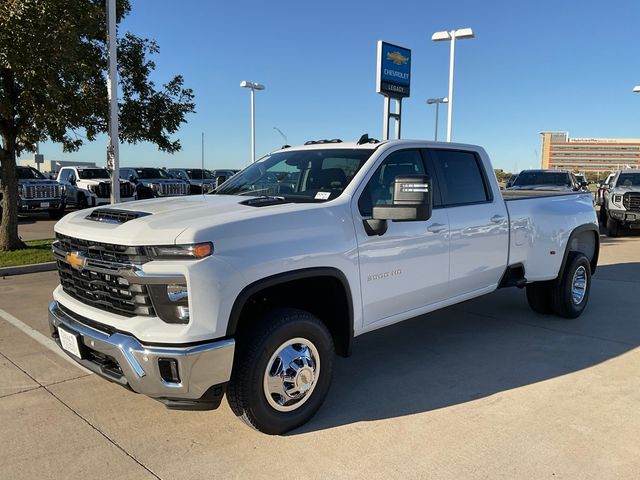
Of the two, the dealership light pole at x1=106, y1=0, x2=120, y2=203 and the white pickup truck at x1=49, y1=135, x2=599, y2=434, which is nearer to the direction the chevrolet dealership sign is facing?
the white pickup truck

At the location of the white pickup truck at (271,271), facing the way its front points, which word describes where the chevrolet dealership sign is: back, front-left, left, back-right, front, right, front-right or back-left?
back-right

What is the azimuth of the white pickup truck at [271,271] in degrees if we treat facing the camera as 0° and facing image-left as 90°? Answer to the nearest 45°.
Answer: approximately 45°

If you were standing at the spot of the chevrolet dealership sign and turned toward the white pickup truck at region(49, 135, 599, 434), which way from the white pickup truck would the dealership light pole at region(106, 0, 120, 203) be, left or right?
right

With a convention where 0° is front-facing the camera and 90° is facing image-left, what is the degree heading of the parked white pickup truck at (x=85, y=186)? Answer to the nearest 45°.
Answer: approximately 315°

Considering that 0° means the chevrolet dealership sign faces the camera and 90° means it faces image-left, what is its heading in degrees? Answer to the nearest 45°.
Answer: approximately 315°

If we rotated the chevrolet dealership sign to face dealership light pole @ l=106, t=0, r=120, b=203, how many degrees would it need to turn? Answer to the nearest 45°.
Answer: approximately 90° to its right

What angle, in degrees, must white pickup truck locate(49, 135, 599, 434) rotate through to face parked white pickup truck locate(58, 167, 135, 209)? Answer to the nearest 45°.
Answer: approximately 90° to its right
